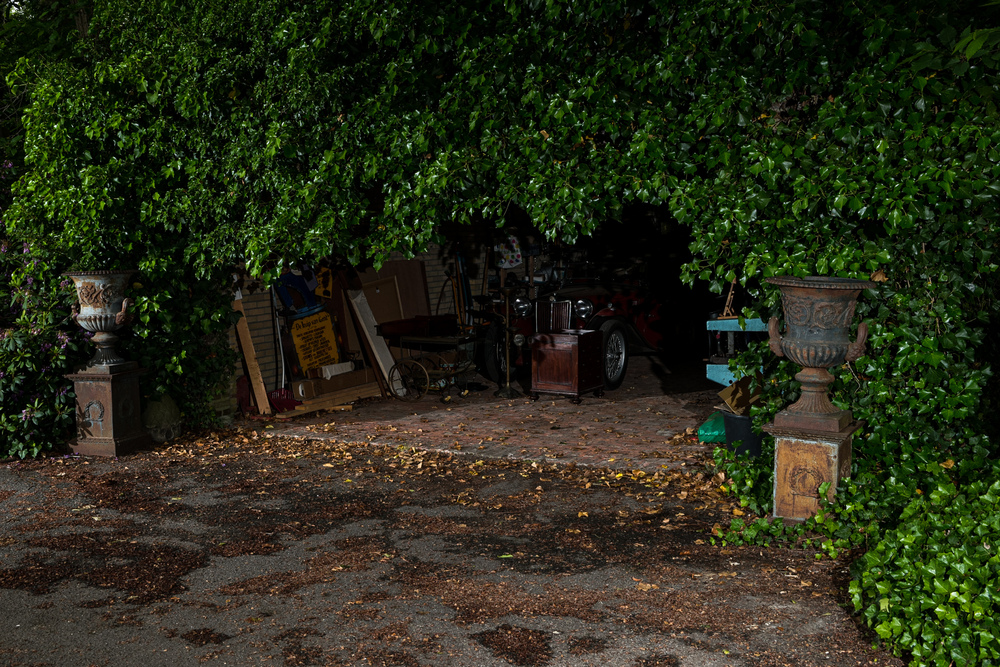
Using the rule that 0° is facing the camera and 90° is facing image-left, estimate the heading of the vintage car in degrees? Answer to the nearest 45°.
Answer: approximately 45°

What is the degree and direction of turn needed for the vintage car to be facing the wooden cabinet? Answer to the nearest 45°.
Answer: approximately 45° to its left

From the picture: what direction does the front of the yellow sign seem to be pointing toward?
toward the camera

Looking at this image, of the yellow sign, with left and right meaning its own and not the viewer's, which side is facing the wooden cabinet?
left

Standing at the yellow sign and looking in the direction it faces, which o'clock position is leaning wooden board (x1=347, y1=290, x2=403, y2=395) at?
The leaning wooden board is roughly at 8 o'clock from the yellow sign.

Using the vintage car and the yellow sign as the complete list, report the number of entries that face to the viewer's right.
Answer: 0

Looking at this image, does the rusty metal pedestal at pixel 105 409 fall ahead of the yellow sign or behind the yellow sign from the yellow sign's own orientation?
ahead

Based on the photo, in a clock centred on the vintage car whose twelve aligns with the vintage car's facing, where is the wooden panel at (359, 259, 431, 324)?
The wooden panel is roughly at 2 o'clock from the vintage car.
